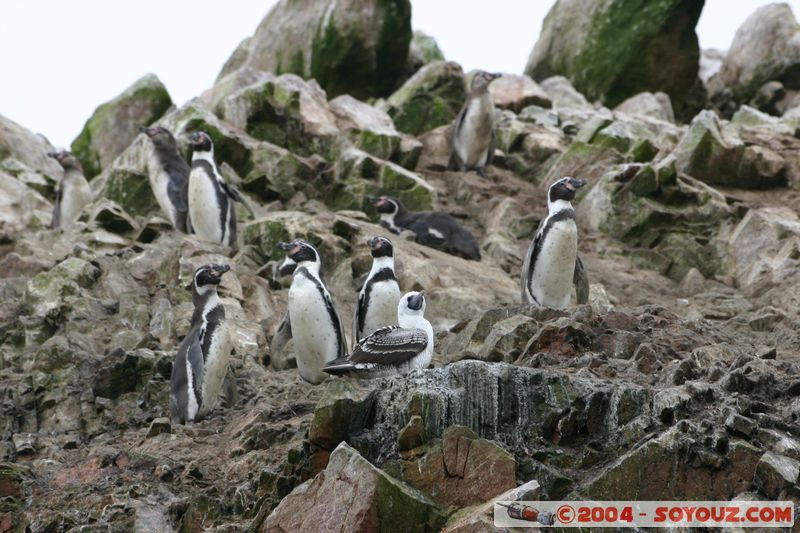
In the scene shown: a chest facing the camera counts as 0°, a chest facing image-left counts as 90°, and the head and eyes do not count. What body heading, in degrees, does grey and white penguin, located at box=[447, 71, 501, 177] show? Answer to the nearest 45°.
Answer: approximately 315°

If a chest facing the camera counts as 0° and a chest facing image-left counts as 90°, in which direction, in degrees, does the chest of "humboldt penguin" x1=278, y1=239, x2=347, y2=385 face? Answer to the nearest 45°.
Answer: approximately 45°

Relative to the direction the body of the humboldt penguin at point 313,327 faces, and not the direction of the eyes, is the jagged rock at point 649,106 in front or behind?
behind

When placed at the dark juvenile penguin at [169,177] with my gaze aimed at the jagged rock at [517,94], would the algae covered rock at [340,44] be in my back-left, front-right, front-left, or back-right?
front-left

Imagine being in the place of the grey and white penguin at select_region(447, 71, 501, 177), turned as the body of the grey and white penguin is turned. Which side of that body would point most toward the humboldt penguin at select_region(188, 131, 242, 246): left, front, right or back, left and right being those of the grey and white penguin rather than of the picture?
right

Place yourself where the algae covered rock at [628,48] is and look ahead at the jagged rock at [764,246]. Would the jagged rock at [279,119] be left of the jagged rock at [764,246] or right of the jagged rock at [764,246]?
right

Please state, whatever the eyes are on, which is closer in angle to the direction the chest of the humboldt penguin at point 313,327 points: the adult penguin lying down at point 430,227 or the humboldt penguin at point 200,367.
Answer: the humboldt penguin

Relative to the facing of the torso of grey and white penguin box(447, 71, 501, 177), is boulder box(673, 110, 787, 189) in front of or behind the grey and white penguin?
in front

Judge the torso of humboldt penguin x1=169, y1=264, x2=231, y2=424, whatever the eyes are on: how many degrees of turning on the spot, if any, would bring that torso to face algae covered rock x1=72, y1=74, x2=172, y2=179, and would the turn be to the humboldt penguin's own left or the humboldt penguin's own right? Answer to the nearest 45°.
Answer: approximately 90° to the humboldt penguin's own left
